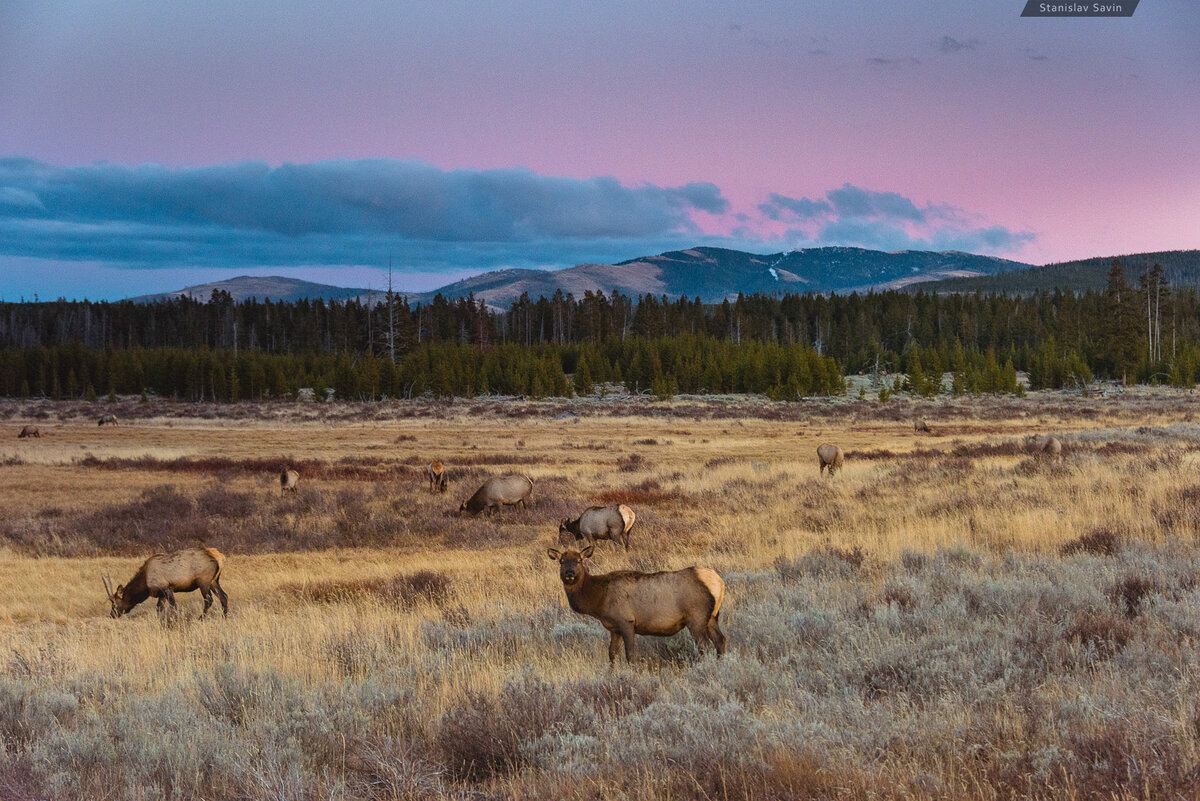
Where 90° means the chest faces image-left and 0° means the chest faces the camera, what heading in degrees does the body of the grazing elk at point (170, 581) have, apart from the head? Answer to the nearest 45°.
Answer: approximately 90°

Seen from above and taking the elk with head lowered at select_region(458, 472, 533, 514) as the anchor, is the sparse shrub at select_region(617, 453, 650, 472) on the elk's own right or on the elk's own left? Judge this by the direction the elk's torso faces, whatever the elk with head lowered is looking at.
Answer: on the elk's own right

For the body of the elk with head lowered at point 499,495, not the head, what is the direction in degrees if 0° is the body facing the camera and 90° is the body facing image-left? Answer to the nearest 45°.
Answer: approximately 90°

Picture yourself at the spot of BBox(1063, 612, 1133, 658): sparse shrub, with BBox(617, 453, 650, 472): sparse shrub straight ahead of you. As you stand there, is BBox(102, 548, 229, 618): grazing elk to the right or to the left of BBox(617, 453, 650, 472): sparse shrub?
left

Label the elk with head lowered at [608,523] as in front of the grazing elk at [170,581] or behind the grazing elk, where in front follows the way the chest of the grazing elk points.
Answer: behind

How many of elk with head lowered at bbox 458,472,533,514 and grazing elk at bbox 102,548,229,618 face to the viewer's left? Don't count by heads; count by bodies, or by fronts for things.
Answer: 2

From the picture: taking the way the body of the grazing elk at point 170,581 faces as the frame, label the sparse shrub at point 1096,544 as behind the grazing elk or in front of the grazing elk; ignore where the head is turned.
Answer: behind

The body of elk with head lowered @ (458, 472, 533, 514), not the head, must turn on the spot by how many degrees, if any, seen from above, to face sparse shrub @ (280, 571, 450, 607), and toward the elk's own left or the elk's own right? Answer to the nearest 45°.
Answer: approximately 90° to the elk's own left
